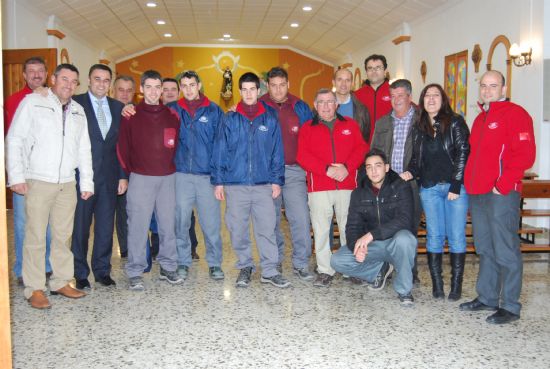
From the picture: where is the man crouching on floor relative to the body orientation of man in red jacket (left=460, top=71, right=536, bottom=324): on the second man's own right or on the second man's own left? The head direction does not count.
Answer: on the second man's own right

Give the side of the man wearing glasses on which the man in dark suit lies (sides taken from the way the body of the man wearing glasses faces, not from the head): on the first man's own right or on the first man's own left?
on the first man's own right

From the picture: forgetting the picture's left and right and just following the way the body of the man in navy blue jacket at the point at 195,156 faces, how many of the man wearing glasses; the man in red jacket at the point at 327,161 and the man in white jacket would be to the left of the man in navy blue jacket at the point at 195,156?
2

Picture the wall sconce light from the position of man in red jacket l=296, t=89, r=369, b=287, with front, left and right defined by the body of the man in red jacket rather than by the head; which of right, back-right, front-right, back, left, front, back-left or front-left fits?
back-left
